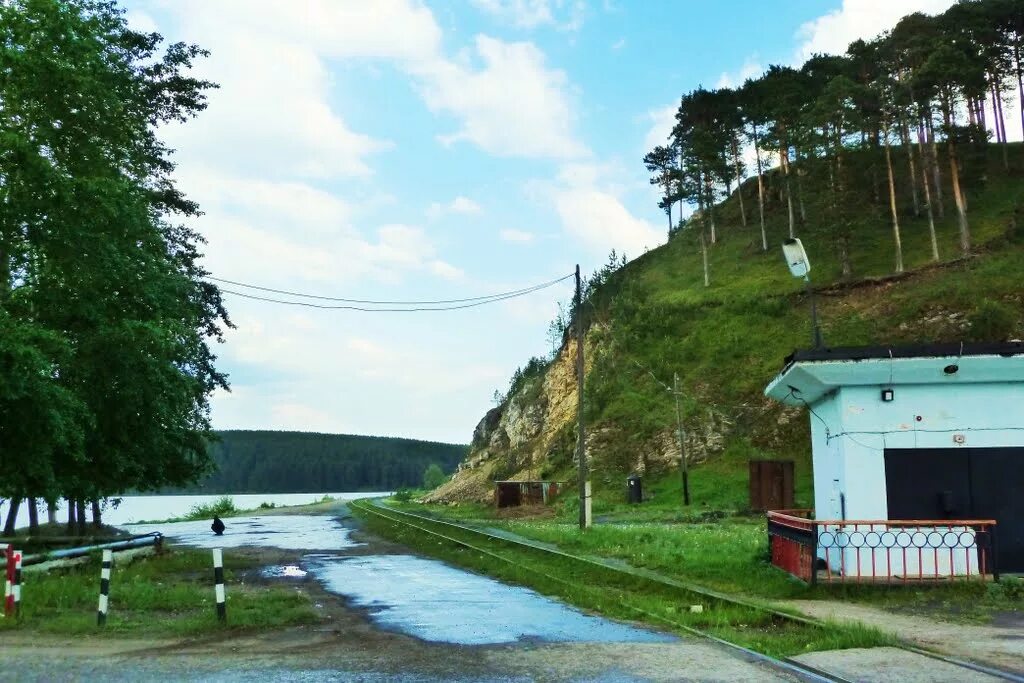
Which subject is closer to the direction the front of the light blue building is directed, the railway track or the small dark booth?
the railway track

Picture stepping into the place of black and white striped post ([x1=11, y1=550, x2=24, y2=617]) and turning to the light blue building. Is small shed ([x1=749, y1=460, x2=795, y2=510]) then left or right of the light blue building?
left

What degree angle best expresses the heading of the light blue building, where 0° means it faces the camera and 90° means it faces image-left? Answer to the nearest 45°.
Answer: approximately 0°

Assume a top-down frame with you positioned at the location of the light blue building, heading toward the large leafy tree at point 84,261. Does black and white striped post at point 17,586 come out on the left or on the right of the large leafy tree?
left

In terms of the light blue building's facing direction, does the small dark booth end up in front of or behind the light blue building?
behind

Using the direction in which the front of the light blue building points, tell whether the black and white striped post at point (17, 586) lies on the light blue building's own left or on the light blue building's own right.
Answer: on the light blue building's own right

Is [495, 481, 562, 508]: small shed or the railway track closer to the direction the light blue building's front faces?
the railway track

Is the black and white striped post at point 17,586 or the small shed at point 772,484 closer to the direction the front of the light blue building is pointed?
the black and white striped post

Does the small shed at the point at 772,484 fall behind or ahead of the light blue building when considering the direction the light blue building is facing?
behind

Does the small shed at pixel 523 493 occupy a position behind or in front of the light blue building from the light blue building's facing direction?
behind

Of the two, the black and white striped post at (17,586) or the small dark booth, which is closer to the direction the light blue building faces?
the black and white striped post

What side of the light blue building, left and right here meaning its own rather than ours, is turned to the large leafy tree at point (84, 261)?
right
